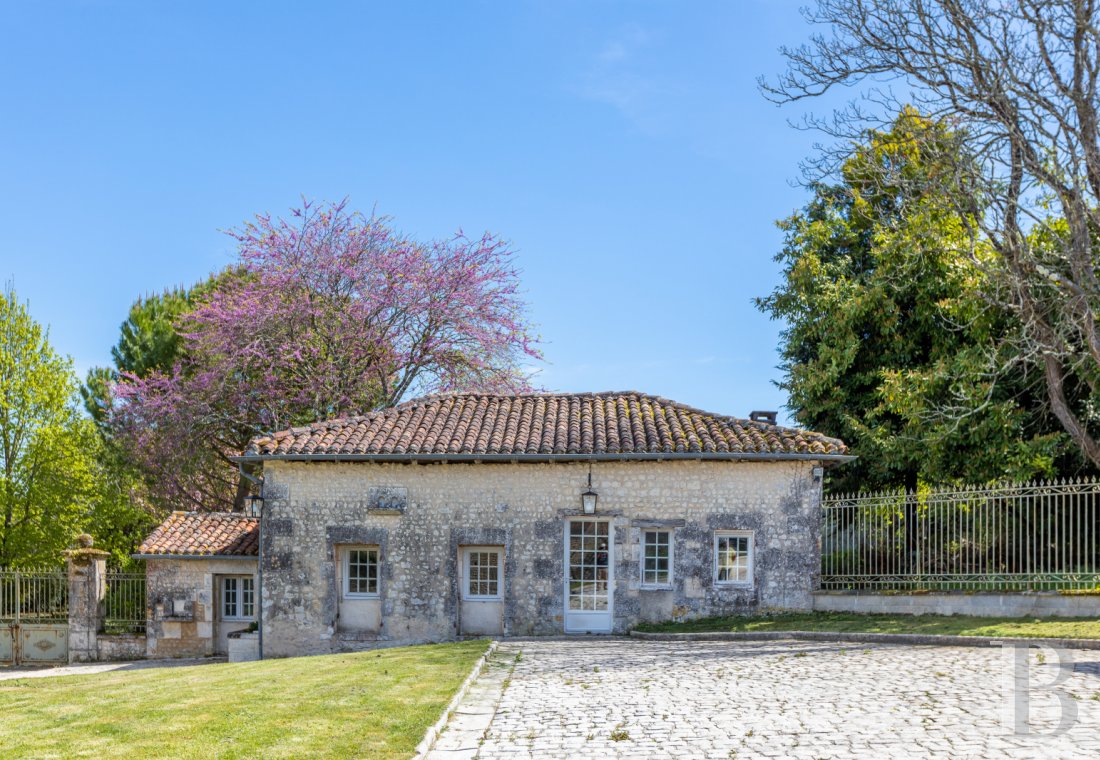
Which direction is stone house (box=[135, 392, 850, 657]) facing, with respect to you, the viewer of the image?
facing the viewer

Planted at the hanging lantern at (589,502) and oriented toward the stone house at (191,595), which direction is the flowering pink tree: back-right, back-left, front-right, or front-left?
front-right

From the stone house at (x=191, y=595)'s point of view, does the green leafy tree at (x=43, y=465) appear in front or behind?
behind
